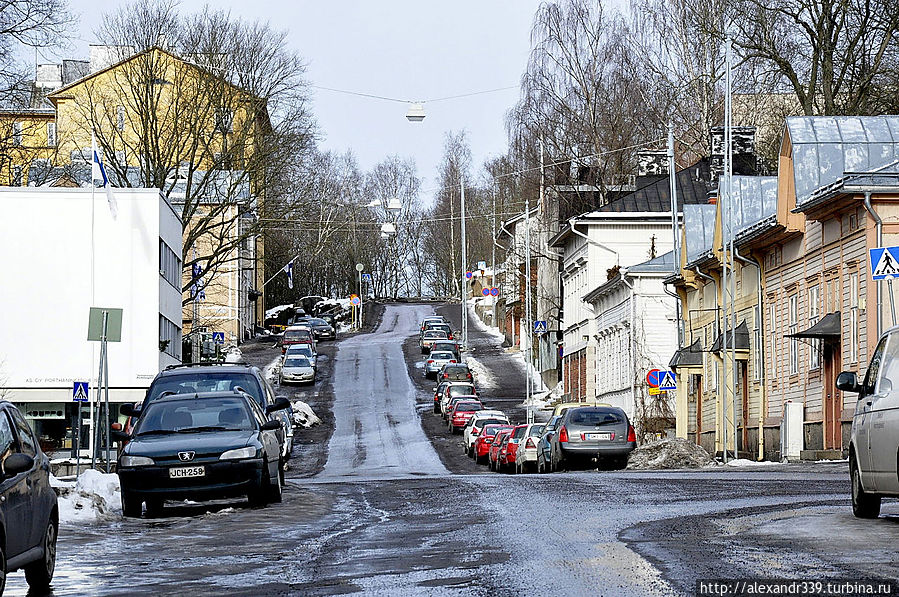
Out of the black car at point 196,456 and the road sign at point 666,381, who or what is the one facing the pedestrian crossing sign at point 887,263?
the road sign

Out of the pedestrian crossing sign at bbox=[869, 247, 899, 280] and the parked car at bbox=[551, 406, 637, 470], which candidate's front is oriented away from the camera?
the parked car

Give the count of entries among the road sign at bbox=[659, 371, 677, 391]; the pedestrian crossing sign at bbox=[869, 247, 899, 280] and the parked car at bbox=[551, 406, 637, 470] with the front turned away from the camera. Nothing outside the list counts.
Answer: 1

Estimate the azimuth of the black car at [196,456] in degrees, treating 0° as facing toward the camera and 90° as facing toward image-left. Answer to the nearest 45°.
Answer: approximately 0°

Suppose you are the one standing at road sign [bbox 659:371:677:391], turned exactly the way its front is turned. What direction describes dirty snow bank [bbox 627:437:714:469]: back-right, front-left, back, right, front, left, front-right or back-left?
front

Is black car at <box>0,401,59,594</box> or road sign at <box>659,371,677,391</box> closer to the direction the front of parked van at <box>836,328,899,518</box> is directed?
the road sign

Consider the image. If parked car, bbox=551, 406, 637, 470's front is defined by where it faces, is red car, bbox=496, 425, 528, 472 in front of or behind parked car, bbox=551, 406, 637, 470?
in front

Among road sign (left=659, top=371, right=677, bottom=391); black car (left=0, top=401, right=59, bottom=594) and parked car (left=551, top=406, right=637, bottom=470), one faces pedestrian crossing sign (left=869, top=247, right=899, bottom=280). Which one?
the road sign

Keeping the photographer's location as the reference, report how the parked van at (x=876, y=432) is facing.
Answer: facing away from the viewer and to the left of the viewer

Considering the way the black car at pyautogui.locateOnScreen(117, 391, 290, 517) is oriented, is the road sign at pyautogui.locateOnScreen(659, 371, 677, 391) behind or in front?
behind

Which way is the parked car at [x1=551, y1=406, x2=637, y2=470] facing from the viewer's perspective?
away from the camera

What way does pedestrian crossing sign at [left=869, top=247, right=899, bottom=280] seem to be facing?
toward the camera

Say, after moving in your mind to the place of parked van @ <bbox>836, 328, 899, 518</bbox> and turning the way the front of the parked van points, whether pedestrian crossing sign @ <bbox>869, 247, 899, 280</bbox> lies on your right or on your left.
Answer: on your right

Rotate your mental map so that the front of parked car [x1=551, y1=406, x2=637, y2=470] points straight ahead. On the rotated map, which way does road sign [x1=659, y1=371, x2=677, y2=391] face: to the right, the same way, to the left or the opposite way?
the opposite way

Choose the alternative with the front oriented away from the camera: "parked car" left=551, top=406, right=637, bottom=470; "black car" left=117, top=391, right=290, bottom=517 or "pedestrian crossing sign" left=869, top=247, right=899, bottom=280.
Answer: the parked car

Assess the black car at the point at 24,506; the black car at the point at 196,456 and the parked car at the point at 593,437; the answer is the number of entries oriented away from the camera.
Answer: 1
